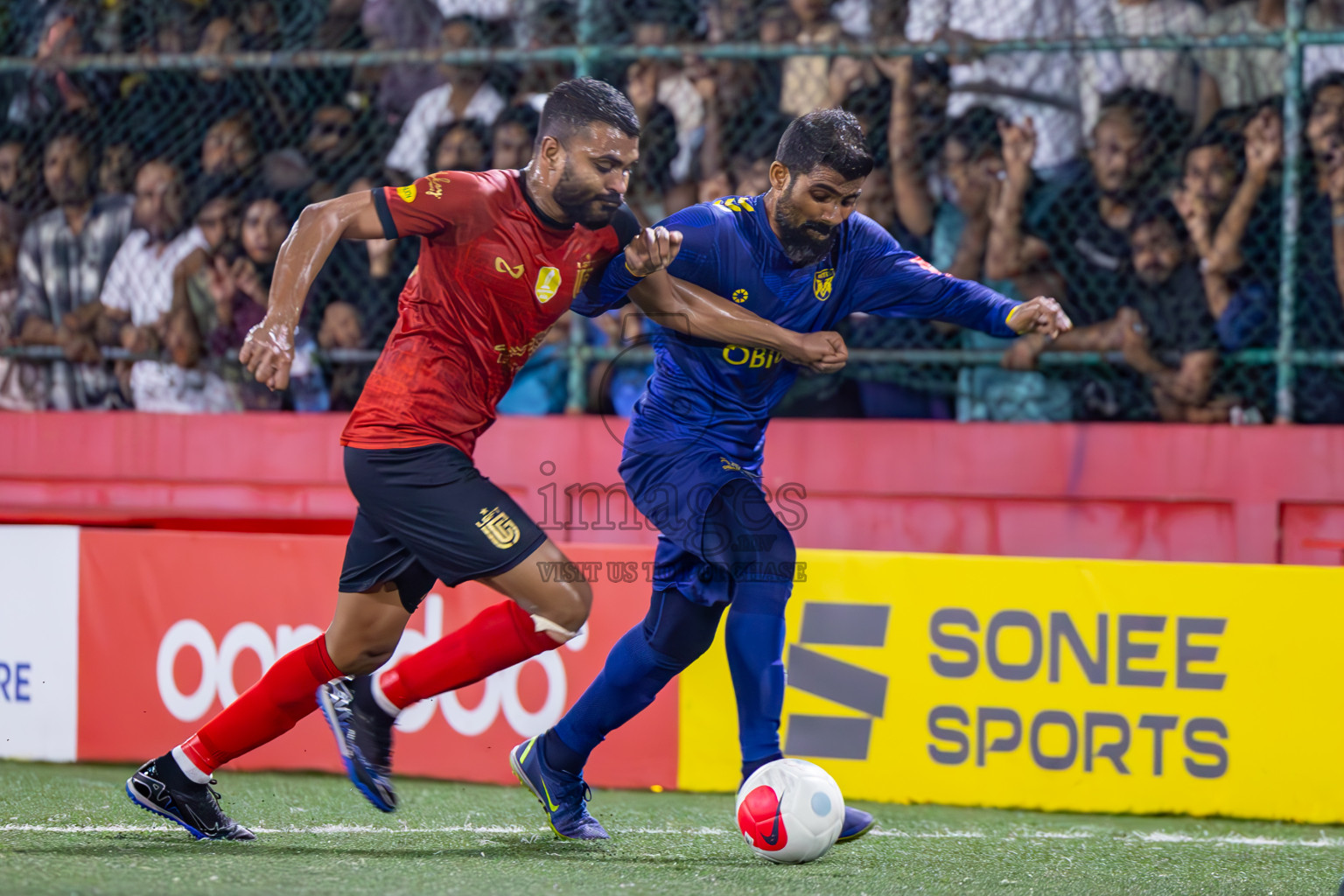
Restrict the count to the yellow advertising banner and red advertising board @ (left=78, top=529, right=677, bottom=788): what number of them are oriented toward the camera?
2

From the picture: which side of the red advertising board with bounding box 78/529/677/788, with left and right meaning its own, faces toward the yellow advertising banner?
left

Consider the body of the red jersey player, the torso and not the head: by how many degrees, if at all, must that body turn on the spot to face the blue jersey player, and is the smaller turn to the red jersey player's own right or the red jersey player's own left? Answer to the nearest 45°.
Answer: approximately 45° to the red jersey player's own left

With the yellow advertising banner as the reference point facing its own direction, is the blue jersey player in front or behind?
in front

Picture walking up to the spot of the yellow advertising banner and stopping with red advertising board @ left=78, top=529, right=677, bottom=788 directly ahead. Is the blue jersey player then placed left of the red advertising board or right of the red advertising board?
left

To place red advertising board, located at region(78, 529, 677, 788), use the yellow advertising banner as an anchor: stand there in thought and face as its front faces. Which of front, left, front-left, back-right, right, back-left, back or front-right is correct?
right

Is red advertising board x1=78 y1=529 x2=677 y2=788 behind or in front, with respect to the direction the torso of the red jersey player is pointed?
behind

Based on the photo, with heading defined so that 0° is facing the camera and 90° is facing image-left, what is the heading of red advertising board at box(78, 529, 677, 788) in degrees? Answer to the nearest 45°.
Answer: approximately 0°

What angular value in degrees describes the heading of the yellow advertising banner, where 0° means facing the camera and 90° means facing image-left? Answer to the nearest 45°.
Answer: approximately 0°

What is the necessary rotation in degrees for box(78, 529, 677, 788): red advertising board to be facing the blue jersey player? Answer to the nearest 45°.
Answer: approximately 45° to its left

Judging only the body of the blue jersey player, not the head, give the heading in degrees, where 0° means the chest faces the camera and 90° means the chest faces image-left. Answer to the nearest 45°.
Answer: approximately 315°
